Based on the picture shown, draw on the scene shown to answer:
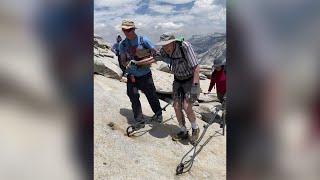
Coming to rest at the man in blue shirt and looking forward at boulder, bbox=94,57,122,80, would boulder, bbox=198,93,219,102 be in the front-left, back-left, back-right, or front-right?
front-right

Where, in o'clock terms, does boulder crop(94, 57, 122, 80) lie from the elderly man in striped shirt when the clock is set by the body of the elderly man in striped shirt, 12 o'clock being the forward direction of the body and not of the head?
The boulder is roughly at 4 o'clock from the elderly man in striped shirt.

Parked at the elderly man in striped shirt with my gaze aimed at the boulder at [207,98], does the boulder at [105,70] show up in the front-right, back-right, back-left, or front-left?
front-left

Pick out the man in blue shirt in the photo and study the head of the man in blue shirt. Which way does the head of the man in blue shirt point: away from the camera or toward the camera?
toward the camera

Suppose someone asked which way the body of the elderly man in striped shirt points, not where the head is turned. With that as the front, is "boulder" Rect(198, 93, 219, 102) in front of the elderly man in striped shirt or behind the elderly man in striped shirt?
behind

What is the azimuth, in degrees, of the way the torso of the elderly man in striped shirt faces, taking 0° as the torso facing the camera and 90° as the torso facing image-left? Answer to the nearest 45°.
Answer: approximately 45°

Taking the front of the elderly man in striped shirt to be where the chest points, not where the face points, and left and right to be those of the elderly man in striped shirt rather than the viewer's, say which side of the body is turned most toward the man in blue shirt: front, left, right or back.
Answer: right
